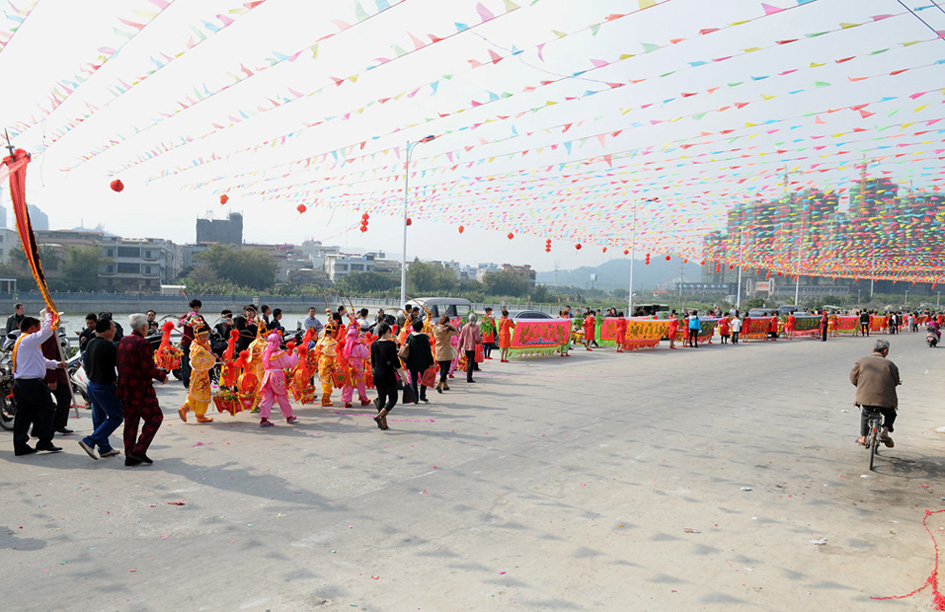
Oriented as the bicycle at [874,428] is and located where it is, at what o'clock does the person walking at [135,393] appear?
The person walking is roughly at 8 o'clock from the bicycle.

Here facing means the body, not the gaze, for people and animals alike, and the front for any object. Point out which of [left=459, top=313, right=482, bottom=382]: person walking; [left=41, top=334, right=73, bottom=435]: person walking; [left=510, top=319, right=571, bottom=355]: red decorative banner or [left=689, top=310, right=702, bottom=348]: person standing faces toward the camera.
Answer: the red decorative banner

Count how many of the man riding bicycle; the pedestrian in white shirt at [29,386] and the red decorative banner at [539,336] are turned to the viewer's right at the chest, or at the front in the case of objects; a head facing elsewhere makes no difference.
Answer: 1

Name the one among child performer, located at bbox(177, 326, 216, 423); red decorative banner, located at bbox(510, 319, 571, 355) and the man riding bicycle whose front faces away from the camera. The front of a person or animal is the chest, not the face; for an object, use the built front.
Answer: the man riding bicycle

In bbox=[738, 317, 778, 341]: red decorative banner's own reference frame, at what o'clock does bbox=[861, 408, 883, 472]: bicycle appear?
The bicycle is roughly at 12 o'clock from the red decorative banner.

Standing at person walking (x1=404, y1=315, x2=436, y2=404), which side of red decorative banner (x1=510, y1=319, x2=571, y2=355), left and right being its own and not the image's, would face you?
front

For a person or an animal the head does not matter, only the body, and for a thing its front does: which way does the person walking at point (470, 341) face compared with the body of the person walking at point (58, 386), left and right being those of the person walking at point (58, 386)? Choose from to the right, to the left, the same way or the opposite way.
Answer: the same way

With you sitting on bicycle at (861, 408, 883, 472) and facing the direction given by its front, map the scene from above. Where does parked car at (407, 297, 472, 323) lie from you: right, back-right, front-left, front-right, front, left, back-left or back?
front-left

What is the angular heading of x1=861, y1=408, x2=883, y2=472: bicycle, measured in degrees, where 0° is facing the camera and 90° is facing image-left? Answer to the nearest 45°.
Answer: approximately 180°
